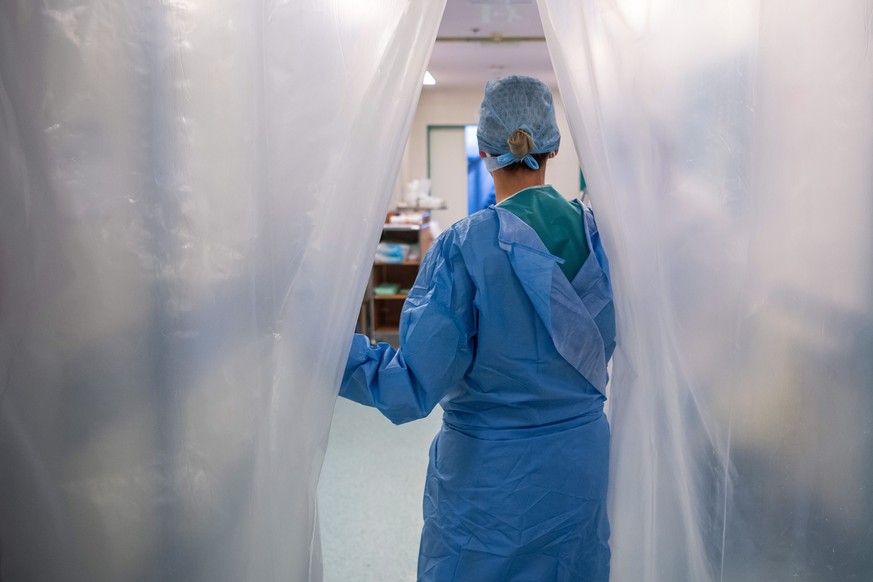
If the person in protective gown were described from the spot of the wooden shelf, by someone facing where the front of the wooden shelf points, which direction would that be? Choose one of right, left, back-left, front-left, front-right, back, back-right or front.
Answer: front

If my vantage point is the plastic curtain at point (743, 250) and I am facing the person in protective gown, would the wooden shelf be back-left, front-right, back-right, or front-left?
front-right

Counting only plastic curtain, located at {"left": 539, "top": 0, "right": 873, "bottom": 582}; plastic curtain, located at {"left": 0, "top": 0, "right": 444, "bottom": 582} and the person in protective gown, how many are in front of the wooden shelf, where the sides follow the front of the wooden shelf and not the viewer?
3

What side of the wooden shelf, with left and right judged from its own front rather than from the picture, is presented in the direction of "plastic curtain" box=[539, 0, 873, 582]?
front

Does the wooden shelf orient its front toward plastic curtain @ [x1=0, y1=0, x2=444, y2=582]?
yes

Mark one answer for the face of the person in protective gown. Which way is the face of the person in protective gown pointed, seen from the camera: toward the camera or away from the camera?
away from the camera

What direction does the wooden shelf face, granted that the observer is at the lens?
facing the viewer
